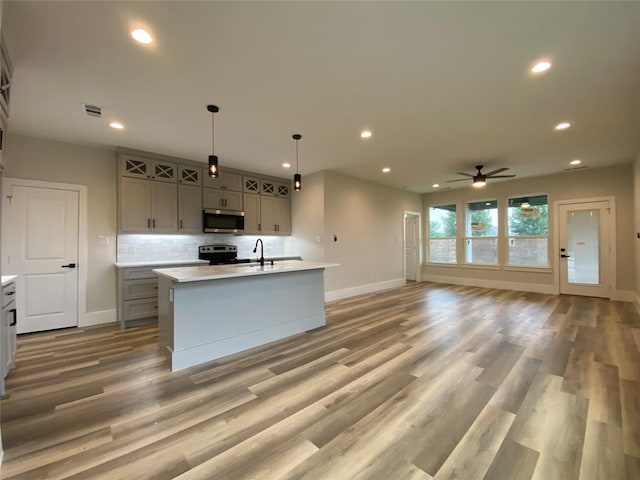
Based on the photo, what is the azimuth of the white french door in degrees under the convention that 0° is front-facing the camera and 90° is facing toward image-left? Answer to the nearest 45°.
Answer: approximately 0°

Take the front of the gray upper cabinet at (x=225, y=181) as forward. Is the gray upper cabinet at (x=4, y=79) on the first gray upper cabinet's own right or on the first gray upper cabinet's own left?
on the first gray upper cabinet's own right

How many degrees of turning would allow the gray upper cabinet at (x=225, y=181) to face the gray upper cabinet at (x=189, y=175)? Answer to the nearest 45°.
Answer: approximately 135° to its right

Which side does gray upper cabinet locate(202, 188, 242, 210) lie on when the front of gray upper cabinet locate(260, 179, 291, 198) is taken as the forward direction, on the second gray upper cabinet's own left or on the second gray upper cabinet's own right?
on the second gray upper cabinet's own right

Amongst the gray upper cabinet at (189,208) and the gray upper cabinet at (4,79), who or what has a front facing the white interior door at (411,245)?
the gray upper cabinet at (4,79)

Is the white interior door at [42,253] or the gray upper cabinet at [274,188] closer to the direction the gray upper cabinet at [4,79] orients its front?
the gray upper cabinet

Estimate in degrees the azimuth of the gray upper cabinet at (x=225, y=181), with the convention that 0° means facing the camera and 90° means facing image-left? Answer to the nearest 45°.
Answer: approximately 315°

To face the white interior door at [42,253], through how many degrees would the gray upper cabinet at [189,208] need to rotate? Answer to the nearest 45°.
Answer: approximately 90° to its right
